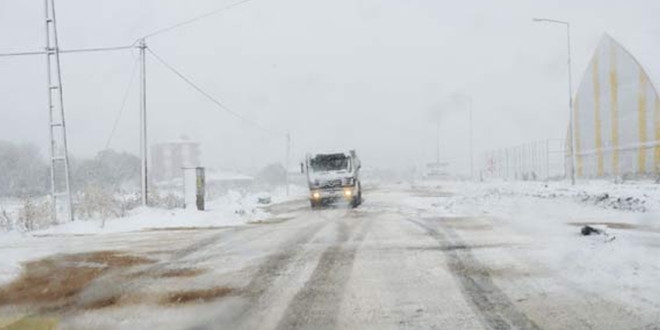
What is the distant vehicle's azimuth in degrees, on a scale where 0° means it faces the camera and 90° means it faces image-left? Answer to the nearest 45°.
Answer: approximately 0°

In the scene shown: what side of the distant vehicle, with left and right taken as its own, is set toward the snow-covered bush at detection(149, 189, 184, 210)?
right

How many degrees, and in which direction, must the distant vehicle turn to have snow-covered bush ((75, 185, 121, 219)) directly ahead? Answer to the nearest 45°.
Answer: approximately 45° to its right
